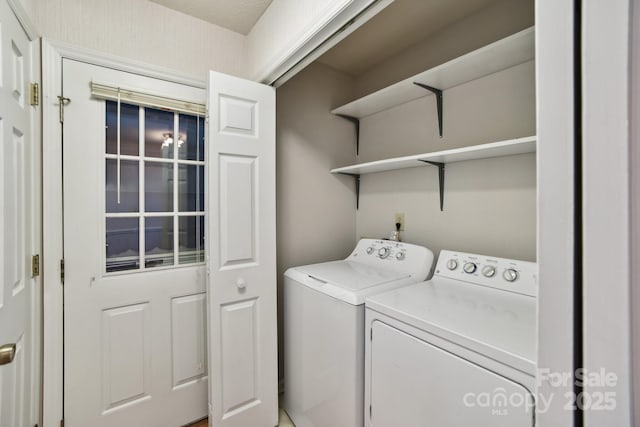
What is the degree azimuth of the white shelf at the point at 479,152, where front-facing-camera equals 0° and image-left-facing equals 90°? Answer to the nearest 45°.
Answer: approximately 45°

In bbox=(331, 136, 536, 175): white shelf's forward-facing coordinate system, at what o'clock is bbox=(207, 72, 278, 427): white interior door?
The white interior door is roughly at 1 o'clock from the white shelf.

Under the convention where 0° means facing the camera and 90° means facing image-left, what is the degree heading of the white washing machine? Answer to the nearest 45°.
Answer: approximately 45°

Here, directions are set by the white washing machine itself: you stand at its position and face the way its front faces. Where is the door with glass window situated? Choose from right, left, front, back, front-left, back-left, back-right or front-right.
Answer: front-right

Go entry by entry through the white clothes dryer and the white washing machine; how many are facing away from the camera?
0

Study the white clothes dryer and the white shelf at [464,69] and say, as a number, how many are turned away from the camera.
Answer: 0

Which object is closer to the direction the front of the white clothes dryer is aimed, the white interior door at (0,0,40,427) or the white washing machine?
the white interior door

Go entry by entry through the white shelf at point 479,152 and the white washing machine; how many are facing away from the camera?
0

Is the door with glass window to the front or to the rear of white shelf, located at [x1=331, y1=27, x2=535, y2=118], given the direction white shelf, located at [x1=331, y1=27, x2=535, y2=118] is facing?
to the front

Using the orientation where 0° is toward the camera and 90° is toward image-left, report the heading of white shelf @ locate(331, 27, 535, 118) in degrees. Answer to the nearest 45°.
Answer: approximately 45°
